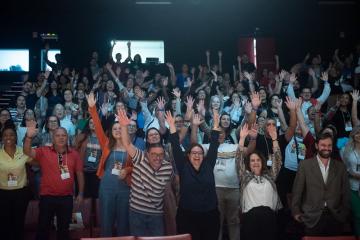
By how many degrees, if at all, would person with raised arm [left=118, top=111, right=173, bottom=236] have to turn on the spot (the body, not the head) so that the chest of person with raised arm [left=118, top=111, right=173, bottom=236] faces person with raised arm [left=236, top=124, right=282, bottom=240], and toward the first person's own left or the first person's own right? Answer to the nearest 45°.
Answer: approximately 90° to the first person's own left

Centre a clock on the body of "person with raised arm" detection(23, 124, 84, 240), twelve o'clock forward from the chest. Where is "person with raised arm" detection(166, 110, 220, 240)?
"person with raised arm" detection(166, 110, 220, 240) is roughly at 10 o'clock from "person with raised arm" detection(23, 124, 84, 240).

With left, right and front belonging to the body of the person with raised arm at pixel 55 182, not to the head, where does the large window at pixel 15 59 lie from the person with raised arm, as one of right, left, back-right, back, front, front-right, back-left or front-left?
back

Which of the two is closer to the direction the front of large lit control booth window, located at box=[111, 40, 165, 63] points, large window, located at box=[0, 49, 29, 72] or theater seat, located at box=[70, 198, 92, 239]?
the theater seat

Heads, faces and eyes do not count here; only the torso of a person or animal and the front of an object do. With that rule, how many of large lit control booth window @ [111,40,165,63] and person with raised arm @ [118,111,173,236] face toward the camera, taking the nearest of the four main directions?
2

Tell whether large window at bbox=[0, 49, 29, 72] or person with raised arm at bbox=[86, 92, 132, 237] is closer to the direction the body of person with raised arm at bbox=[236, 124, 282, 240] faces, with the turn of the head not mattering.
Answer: the person with raised arm

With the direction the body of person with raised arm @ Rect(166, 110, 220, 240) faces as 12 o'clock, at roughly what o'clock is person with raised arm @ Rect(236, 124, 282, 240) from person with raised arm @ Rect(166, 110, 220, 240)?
person with raised arm @ Rect(236, 124, 282, 240) is roughly at 9 o'clock from person with raised arm @ Rect(166, 110, 220, 240).

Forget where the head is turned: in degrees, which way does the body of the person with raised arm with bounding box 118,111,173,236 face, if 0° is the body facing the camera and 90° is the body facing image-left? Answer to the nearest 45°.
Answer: approximately 0°
